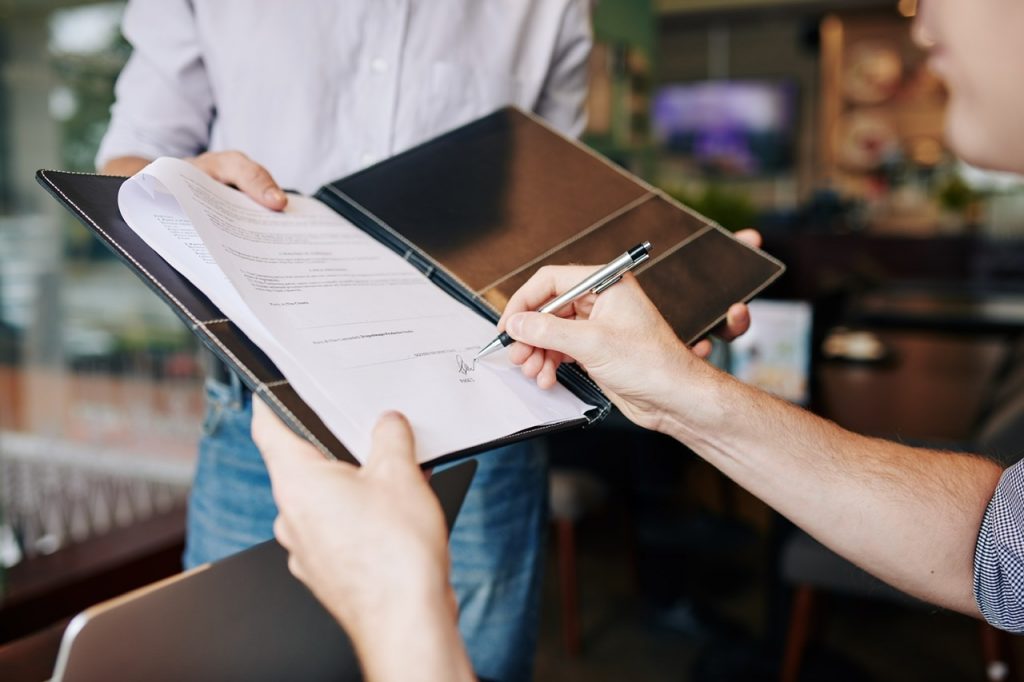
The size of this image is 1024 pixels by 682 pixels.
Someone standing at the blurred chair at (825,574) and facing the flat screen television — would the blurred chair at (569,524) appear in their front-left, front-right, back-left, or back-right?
front-left

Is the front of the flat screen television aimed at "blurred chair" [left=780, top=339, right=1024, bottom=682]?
yes

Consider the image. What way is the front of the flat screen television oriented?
toward the camera

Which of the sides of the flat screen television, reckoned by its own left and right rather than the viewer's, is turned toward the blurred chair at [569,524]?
front

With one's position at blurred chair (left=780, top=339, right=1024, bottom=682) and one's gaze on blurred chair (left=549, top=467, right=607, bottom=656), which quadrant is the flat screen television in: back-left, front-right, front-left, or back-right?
front-right
